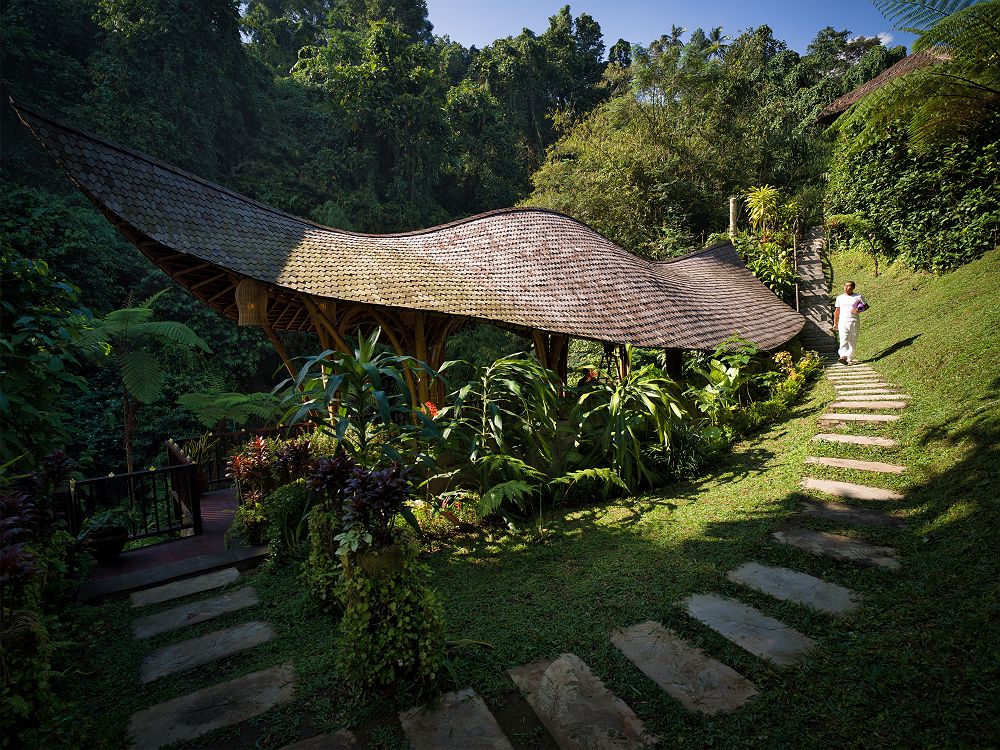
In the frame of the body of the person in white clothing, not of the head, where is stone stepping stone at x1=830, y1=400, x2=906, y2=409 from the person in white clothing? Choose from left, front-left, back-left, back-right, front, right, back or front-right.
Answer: front

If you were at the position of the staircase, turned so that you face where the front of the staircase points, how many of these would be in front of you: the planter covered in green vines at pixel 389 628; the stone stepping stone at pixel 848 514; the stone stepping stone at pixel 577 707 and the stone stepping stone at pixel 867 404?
4

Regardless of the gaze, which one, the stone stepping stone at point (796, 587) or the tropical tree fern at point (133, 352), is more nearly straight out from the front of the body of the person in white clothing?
the stone stepping stone

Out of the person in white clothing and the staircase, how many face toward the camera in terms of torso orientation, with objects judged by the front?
2

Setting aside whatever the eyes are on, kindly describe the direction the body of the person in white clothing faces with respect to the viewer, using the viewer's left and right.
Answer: facing the viewer

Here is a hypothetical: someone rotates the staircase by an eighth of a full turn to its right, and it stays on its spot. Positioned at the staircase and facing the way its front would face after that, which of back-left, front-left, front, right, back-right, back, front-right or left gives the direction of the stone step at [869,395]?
front-left

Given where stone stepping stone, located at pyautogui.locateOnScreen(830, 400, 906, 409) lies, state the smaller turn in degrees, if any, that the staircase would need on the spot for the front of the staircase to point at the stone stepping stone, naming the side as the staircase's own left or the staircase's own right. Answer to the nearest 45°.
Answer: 0° — it already faces it

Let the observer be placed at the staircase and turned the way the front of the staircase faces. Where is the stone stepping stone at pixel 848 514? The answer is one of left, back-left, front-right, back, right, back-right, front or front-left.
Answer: front

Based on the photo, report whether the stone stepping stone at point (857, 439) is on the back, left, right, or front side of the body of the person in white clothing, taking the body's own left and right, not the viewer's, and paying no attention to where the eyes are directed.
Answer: front

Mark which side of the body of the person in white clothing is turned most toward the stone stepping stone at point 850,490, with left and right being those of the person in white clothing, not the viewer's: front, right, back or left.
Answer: front

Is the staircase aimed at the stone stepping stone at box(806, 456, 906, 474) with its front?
yes

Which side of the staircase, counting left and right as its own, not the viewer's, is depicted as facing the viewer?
front
